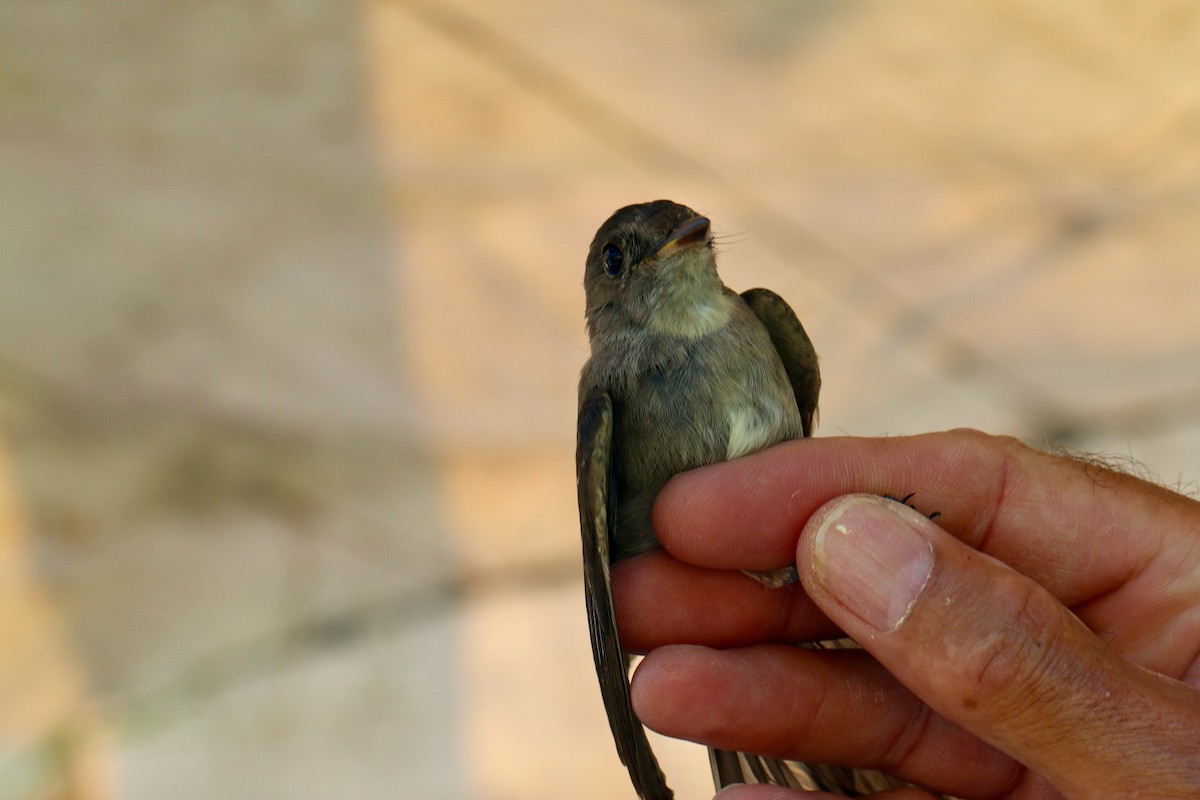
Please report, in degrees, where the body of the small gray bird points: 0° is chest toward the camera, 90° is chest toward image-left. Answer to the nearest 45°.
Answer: approximately 315°
